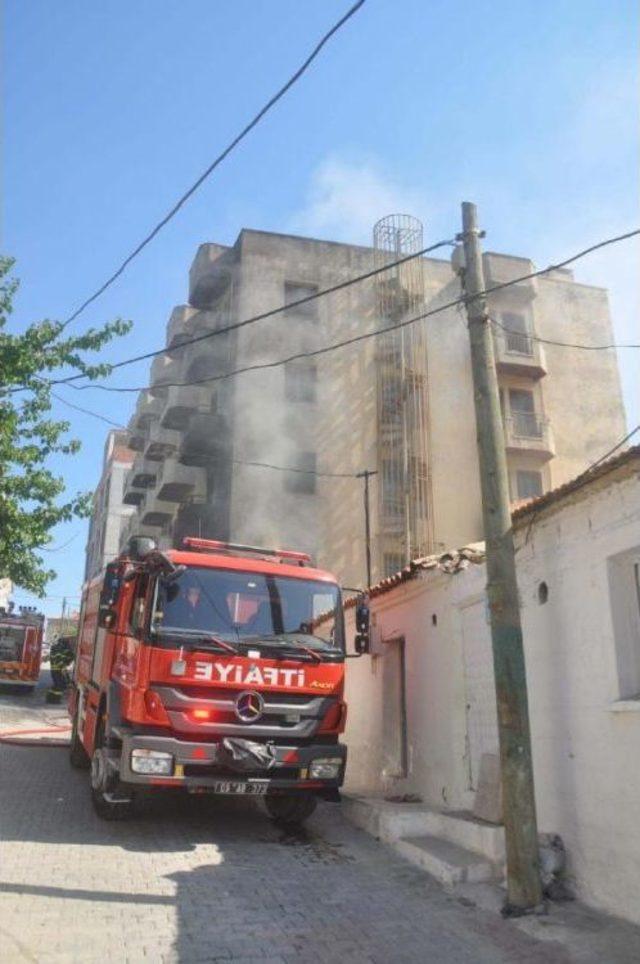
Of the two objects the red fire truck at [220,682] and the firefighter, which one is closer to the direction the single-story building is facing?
the red fire truck

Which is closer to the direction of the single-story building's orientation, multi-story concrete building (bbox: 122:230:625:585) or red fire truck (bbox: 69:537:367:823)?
the red fire truck

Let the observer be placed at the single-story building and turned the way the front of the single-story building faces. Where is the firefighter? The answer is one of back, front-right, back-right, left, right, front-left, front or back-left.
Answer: right

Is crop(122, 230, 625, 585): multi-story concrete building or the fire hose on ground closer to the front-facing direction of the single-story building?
the fire hose on ground

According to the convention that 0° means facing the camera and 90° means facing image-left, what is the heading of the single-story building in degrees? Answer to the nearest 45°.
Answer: approximately 45°

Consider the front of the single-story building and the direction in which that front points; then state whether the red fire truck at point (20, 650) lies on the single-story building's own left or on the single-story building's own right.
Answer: on the single-story building's own right

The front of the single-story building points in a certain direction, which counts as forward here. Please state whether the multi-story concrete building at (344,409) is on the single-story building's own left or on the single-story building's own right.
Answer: on the single-story building's own right
